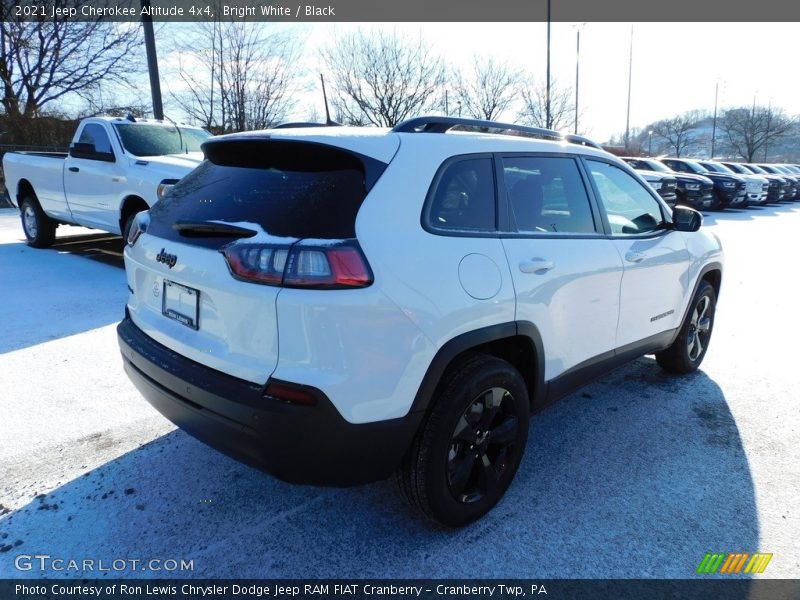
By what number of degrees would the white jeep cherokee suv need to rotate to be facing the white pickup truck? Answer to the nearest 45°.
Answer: approximately 90° to its left

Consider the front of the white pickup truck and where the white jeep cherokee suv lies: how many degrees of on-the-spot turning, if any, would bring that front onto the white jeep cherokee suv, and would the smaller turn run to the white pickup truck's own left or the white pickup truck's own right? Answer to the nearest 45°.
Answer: approximately 45° to the white pickup truck's own right

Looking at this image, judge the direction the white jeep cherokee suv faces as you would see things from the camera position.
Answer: facing away from the viewer and to the right of the viewer

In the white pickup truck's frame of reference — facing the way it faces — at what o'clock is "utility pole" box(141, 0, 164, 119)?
The utility pole is roughly at 8 o'clock from the white pickup truck.

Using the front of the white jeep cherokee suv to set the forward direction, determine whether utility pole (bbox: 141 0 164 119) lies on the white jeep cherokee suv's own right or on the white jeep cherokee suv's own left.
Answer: on the white jeep cherokee suv's own left

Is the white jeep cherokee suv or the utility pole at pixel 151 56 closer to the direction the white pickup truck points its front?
the white jeep cherokee suv
